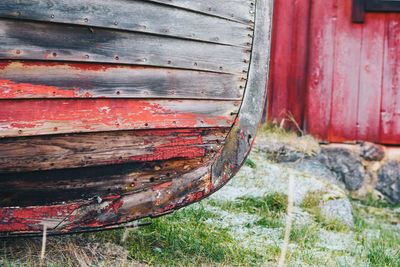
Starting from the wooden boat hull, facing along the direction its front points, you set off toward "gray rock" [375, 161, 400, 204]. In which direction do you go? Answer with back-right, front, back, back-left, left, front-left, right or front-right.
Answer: front-left

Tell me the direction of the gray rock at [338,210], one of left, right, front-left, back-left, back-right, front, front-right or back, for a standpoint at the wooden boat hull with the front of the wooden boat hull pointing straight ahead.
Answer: front-left

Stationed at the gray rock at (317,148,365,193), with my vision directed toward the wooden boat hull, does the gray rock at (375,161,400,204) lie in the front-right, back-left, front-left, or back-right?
back-left

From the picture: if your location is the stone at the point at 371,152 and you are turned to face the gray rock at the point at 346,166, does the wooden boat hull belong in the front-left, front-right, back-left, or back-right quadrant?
front-left

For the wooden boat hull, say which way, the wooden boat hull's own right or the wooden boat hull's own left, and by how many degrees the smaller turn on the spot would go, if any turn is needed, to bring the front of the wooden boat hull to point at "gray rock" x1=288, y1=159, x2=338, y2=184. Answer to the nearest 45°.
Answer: approximately 45° to the wooden boat hull's own left

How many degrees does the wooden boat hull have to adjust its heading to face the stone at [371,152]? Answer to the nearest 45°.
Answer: approximately 45° to its left

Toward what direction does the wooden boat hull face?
to the viewer's right
